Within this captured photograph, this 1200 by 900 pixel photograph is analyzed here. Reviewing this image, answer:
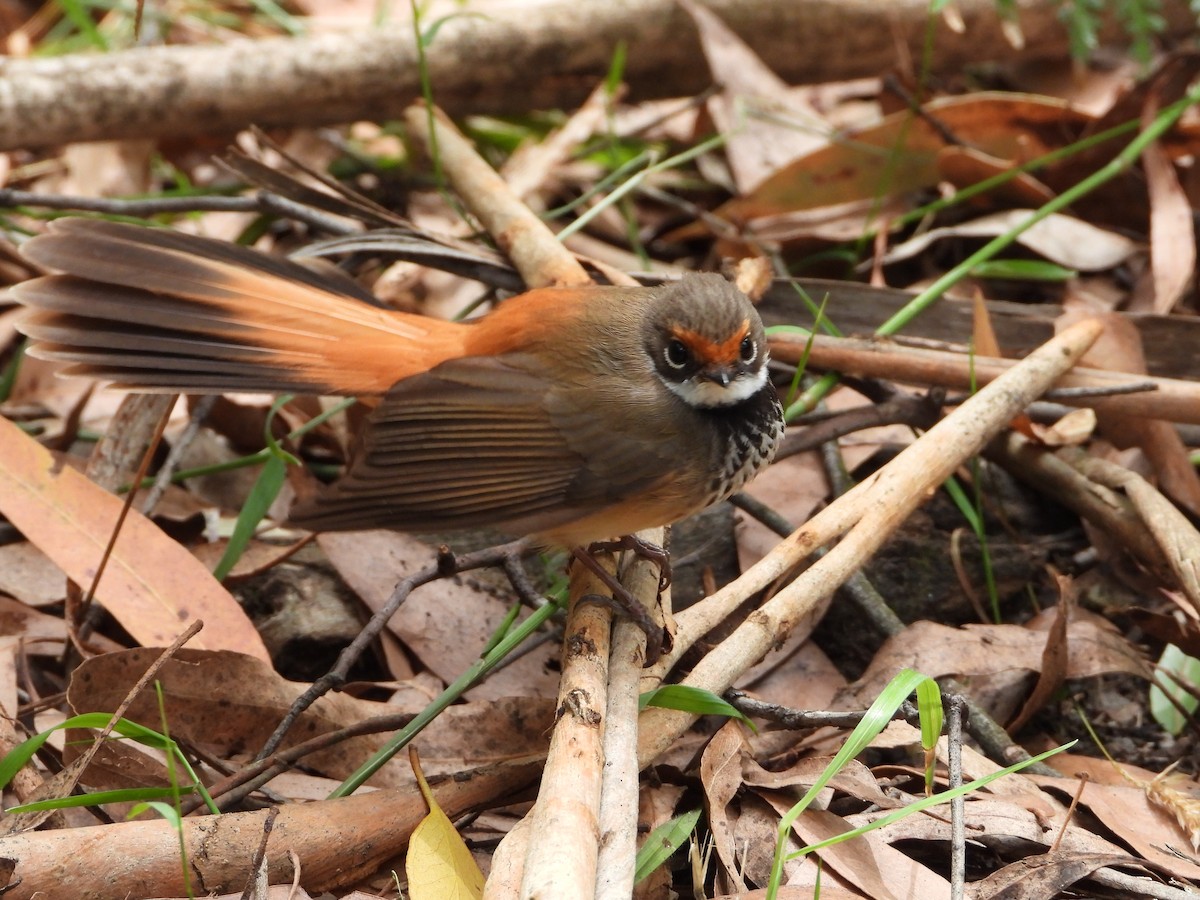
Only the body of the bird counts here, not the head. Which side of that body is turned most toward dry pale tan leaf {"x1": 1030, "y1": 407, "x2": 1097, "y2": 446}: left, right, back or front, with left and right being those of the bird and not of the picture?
front

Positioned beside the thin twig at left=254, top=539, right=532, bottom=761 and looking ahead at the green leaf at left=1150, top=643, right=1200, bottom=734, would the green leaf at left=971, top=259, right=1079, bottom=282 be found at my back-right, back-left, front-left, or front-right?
front-left

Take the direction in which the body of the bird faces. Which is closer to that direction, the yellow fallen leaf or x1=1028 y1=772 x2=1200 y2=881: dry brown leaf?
the dry brown leaf

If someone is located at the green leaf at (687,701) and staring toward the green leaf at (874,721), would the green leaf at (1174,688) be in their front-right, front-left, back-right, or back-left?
front-left

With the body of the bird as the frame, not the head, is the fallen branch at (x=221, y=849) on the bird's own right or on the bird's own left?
on the bird's own right

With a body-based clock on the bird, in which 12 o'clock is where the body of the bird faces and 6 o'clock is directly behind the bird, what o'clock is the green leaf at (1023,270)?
The green leaf is roughly at 11 o'clock from the bird.

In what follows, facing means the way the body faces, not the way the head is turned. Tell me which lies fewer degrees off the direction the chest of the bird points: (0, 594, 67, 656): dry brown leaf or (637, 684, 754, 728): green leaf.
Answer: the green leaf

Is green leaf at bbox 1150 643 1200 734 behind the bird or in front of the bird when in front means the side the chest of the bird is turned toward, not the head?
in front

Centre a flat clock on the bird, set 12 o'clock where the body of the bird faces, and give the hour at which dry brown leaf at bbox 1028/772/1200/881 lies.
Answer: The dry brown leaf is roughly at 1 o'clock from the bird.

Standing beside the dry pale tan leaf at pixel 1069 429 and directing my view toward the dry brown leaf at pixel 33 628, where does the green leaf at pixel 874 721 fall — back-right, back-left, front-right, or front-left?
front-left

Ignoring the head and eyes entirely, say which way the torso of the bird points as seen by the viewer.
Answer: to the viewer's right

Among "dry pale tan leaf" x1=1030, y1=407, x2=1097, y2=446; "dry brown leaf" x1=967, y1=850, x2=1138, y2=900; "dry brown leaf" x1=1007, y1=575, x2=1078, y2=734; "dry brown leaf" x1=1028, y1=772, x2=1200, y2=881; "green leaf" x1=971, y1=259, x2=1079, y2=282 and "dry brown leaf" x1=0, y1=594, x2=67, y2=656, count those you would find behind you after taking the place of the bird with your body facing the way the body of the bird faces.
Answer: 1

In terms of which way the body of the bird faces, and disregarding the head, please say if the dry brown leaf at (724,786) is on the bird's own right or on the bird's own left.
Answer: on the bird's own right

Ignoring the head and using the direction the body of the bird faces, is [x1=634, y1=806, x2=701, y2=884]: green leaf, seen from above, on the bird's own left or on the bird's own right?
on the bird's own right

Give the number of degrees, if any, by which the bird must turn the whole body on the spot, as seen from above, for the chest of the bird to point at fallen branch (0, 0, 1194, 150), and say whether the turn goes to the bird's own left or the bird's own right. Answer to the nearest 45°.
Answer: approximately 90° to the bird's own left

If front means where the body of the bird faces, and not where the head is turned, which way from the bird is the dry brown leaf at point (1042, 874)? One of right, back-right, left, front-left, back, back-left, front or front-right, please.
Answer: front-right
